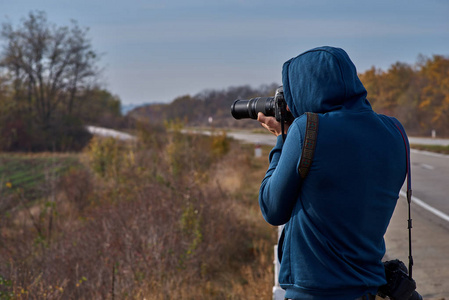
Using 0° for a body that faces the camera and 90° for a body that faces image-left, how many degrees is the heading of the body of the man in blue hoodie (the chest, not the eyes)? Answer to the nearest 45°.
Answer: approximately 135°

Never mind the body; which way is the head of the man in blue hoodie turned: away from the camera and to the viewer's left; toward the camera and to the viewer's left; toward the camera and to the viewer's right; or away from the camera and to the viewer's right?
away from the camera and to the viewer's left
